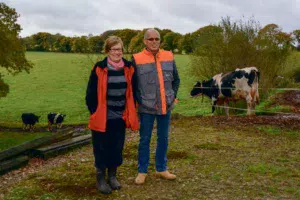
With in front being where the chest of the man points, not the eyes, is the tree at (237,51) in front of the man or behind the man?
behind

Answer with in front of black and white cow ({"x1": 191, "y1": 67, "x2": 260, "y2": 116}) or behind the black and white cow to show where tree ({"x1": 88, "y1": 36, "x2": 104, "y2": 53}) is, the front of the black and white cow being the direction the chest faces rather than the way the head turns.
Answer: in front

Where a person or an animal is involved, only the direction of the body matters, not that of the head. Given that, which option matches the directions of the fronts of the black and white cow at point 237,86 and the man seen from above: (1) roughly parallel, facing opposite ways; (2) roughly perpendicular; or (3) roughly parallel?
roughly perpendicular

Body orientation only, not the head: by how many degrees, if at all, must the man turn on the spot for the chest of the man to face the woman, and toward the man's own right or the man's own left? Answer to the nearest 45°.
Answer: approximately 45° to the man's own right

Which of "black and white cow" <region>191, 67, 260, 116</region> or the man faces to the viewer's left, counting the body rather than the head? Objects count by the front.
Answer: the black and white cow

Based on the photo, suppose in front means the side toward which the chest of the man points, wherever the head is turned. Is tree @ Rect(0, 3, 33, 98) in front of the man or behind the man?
behind

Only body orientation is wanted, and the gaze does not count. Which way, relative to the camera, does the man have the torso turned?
toward the camera

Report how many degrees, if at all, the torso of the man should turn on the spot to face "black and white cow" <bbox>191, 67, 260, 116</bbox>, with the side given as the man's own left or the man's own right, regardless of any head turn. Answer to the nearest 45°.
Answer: approximately 180°

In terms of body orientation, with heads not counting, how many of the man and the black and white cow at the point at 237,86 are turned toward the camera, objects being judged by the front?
1

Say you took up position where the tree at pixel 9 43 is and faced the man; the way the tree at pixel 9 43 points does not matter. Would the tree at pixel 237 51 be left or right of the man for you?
left

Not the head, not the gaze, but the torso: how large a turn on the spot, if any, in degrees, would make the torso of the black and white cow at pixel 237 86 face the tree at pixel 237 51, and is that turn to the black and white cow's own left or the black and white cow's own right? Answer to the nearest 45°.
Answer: approximately 90° to the black and white cow's own right

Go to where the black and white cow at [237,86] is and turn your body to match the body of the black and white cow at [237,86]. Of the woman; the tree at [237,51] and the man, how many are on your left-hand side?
2

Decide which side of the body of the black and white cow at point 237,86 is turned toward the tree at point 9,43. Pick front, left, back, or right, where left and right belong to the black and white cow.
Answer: front

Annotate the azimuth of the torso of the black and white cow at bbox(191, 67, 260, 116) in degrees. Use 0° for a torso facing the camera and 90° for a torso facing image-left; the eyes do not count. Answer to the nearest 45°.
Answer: approximately 90°
